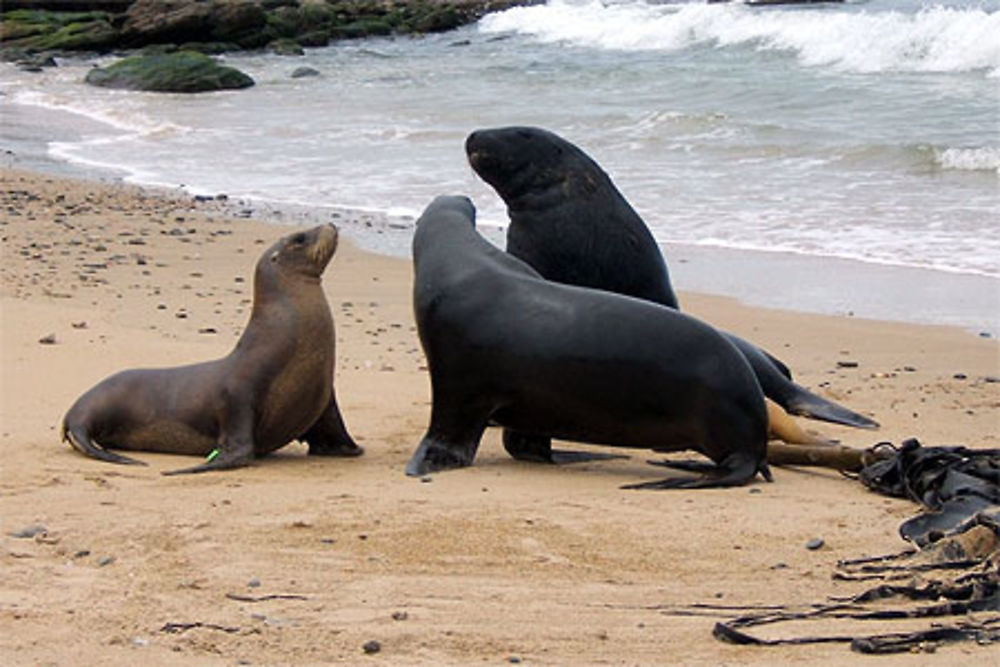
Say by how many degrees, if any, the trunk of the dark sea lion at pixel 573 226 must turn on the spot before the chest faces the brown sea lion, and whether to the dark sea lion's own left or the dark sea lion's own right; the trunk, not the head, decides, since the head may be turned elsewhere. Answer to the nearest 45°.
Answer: approximately 45° to the dark sea lion's own left

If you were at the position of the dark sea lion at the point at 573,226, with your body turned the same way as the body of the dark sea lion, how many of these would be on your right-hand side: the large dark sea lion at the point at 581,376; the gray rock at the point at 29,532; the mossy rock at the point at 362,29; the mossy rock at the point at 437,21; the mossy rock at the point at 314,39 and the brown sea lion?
3

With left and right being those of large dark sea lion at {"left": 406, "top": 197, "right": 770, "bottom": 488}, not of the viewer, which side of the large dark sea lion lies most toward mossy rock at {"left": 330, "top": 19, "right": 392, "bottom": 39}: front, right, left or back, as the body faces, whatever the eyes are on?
right

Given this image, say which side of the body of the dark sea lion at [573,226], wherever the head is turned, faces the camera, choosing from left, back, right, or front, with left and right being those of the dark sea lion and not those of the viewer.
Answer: left

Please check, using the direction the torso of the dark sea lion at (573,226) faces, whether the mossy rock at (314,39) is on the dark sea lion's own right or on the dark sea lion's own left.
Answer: on the dark sea lion's own right

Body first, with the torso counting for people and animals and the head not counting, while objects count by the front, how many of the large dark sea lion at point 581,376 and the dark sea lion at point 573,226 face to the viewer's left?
2

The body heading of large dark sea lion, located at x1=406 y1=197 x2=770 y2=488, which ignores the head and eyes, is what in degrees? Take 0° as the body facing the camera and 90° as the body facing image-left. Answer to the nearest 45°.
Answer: approximately 90°

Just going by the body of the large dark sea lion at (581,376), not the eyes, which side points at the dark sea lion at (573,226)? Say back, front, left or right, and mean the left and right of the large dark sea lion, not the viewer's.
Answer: right

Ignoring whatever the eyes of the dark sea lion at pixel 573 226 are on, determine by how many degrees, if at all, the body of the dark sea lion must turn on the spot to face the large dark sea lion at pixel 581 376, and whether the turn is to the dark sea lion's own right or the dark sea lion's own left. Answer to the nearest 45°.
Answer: approximately 90° to the dark sea lion's own left

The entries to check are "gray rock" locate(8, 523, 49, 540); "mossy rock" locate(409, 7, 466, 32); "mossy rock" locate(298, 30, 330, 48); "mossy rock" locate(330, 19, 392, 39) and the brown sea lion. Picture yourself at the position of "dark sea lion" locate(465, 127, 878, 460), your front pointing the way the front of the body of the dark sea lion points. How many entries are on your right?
3
